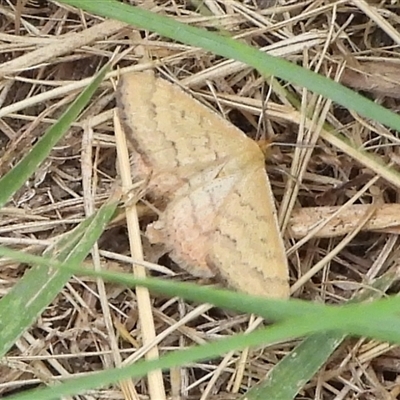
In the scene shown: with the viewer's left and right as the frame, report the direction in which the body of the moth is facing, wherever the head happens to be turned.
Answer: facing away from the viewer and to the right of the viewer
